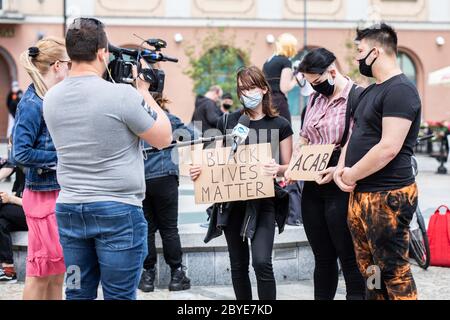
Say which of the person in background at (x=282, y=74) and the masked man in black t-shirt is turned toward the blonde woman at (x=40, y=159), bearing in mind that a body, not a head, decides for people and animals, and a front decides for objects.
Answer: the masked man in black t-shirt

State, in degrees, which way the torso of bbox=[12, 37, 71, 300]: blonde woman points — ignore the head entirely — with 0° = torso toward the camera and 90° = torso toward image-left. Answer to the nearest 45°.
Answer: approximately 270°

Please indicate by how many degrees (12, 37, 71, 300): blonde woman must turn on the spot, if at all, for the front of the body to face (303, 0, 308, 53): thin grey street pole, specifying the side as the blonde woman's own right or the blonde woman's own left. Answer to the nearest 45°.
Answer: approximately 45° to the blonde woman's own left

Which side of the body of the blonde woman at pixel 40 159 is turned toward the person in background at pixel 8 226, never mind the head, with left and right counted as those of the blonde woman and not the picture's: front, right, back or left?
left

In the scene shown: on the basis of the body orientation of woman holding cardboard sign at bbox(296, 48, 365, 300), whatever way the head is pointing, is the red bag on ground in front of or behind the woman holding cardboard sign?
behind

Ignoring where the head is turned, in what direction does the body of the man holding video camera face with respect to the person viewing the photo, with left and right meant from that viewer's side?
facing away from the viewer and to the right of the viewer

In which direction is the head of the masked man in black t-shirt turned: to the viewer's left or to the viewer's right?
to the viewer's left

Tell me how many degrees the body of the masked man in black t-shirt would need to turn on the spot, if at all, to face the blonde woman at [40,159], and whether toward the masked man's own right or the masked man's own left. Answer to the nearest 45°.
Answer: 0° — they already face them

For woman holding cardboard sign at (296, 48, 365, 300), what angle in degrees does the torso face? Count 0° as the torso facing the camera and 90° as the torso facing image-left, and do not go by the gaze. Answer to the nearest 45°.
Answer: approximately 45°

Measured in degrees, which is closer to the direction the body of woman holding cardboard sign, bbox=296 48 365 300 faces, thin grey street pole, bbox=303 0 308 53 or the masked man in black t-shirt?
the masked man in black t-shirt
